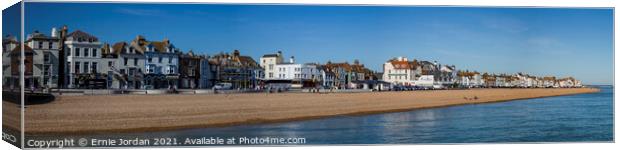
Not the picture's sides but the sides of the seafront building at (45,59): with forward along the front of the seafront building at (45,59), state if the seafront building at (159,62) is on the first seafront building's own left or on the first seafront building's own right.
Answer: on the first seafront building's own left

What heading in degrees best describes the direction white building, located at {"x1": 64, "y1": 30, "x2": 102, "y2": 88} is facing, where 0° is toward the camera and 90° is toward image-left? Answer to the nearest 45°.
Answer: approximately 315°

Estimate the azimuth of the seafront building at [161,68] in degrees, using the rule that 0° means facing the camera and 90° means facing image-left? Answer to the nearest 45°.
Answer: approximately 315°

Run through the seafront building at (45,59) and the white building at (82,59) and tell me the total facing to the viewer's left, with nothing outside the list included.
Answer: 0
